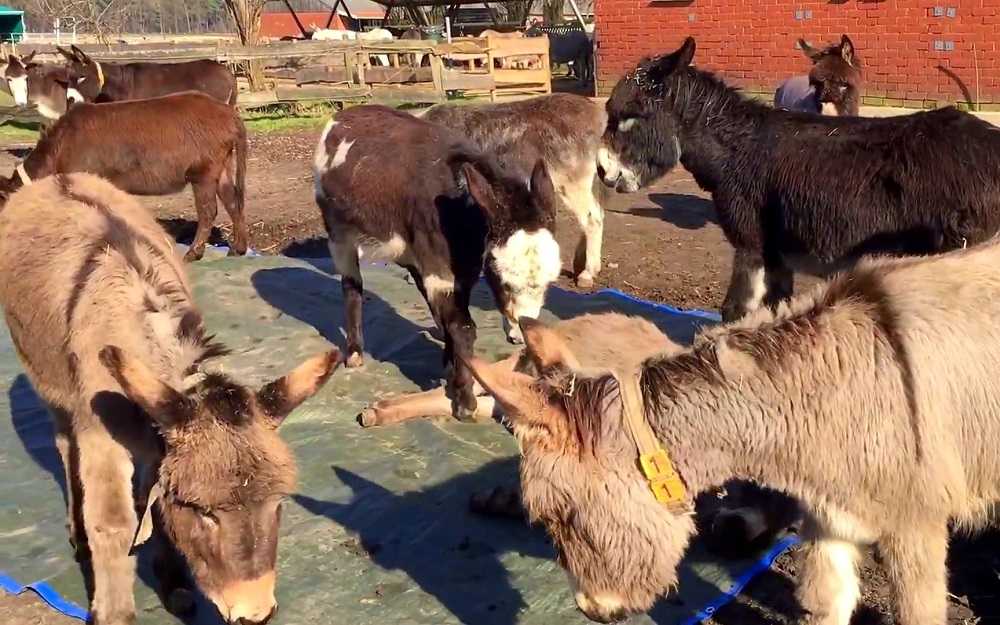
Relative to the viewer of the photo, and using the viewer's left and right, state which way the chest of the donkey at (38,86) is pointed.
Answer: facing the viewer and to the left of the viewer

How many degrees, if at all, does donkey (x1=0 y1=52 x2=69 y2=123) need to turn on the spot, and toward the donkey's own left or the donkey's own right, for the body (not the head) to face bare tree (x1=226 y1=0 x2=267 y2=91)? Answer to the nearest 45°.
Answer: approximately 180°

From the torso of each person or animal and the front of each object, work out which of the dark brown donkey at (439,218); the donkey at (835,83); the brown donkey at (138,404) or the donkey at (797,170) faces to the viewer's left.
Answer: the donkey at (797,170)

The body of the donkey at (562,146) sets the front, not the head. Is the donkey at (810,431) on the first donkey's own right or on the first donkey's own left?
on the first donkey's own left

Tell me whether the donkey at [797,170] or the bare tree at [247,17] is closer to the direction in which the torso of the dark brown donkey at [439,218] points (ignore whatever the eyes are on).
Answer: the donkey

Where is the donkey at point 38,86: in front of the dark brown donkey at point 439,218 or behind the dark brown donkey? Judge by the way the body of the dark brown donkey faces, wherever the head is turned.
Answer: behind

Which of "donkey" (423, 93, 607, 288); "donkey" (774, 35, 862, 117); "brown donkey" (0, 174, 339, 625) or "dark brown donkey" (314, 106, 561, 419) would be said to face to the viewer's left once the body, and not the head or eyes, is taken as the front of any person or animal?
"donkey" (423, 93, 607, 288)

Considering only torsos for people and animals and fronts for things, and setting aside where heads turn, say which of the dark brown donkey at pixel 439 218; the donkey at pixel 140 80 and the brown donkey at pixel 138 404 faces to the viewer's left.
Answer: the donkey

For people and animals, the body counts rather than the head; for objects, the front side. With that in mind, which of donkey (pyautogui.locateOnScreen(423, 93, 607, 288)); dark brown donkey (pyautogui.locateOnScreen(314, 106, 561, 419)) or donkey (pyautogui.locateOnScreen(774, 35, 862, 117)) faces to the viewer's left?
donkey (pyautogui.locateOnScreen(423, 93, 607, 288))

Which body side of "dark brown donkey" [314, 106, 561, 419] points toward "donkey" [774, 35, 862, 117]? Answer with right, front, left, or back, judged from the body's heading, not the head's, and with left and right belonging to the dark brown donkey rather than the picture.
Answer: left

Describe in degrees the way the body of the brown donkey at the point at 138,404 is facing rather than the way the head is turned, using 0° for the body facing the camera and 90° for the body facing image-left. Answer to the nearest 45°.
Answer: approximately 315°

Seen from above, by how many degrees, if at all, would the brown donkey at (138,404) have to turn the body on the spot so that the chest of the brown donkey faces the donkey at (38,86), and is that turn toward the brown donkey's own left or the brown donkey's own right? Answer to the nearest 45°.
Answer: approximately 135° to the brown donkey's own left

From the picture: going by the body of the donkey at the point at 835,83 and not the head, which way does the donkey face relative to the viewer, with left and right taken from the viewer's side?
facing the viewer and to the right of the viewer

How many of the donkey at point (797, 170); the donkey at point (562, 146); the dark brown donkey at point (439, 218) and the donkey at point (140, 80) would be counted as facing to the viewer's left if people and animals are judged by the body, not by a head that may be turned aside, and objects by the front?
3

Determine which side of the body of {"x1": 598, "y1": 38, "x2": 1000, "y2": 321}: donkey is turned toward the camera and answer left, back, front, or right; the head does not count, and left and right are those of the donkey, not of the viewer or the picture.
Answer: left

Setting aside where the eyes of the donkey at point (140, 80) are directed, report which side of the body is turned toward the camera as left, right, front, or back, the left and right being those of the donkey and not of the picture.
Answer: left
